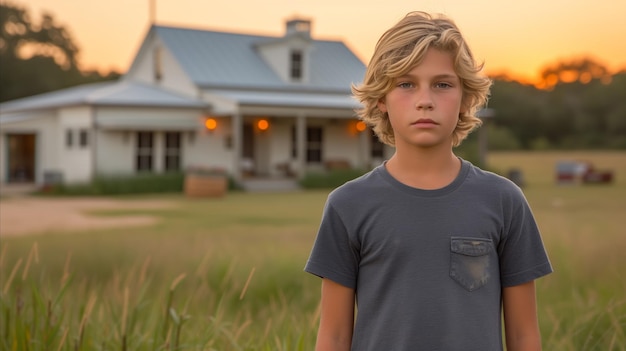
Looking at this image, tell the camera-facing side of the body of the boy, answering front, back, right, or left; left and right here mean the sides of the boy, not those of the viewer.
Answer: front

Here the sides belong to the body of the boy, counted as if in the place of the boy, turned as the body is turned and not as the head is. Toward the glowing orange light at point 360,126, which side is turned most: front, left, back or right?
back

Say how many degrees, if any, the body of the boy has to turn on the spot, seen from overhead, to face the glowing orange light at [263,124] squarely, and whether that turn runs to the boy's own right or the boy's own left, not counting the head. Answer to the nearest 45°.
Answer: approximately 180°

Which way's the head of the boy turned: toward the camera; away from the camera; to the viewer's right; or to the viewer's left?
toward the camera

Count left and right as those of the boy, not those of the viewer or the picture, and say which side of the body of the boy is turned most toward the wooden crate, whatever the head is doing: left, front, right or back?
back

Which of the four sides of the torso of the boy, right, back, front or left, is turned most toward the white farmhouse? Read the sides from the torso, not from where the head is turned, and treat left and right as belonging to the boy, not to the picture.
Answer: back

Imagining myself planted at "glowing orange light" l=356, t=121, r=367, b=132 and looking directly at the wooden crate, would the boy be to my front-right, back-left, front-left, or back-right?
front-left
